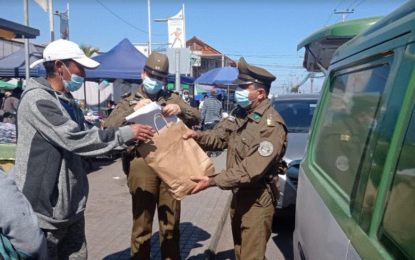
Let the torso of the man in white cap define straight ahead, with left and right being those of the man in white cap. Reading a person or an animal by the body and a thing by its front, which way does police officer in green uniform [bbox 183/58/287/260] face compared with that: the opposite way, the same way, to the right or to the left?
the opposite way

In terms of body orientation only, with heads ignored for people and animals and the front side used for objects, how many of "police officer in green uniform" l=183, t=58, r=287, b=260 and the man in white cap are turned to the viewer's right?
1

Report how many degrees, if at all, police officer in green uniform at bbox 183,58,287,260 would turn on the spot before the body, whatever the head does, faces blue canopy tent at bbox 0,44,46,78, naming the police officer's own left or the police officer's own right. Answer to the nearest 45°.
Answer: approximately 90° to the police officer's own right

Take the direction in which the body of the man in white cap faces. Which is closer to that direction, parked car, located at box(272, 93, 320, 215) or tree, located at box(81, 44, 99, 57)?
the parked car

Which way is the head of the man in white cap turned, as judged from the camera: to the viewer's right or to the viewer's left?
to the viewer's right

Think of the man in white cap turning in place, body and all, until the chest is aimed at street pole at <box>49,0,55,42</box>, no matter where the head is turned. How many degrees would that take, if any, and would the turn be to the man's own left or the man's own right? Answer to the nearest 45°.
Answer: approximately 90° to the man's own left

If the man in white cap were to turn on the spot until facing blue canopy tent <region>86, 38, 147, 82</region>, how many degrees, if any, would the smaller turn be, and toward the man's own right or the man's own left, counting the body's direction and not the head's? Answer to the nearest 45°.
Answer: approximately 90° to the man's own left

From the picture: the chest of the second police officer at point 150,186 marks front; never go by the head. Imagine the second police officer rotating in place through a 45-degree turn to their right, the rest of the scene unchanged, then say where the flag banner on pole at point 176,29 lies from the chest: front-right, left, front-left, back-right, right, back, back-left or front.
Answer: back-right

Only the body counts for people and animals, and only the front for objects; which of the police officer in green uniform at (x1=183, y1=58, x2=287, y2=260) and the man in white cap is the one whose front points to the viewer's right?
the man in white cap
